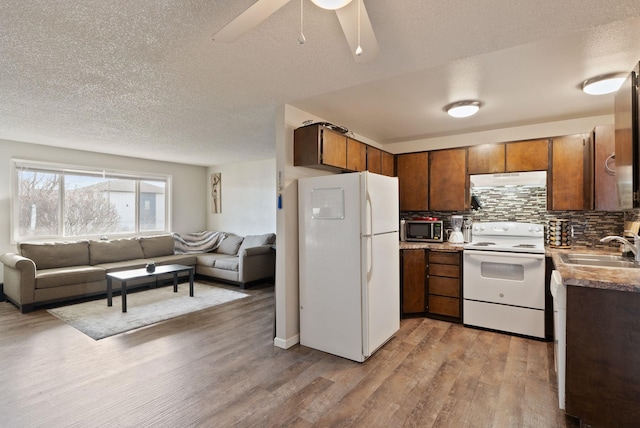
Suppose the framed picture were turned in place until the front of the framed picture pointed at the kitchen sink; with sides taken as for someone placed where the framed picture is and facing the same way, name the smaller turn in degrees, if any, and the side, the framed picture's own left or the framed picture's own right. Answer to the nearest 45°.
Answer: approximately 90° to the framed picture's own left

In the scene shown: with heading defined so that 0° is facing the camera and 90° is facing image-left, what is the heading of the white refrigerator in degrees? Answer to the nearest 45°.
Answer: approximately 315°

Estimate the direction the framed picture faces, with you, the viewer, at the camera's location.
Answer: facing the viewer and to the left of the viewer

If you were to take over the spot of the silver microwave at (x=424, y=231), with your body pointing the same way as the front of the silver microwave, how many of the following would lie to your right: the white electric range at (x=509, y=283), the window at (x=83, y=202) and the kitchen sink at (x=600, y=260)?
1

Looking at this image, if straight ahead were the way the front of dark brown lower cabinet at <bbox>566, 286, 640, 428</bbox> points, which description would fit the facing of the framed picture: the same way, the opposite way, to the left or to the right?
to the left

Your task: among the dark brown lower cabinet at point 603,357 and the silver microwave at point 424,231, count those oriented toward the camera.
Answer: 1

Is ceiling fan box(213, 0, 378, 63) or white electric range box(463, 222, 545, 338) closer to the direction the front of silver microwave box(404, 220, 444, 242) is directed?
the ceiling fan

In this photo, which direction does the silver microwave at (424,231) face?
toward the camera

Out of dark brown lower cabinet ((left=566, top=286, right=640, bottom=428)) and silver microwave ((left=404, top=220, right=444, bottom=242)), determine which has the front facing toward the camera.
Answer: the silver microwave

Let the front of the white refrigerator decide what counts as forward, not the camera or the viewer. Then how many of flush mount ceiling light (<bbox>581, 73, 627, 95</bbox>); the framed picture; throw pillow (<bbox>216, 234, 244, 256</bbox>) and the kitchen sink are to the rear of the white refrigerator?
2

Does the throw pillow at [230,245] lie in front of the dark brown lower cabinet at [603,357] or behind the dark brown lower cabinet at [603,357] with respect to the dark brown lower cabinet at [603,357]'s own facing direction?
in front

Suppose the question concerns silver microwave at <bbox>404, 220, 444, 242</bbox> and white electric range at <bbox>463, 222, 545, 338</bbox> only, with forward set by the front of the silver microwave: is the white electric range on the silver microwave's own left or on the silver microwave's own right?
on the silver microwave's own left

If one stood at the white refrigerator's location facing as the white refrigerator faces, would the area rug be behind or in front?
behind

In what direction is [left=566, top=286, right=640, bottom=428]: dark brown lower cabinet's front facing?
to the viewer's left
